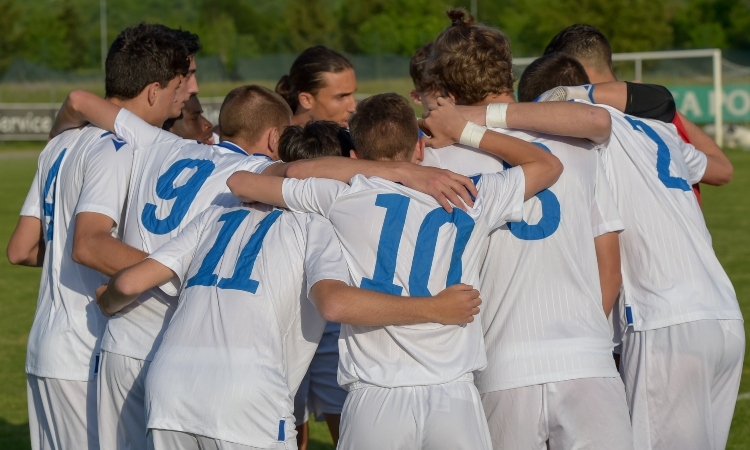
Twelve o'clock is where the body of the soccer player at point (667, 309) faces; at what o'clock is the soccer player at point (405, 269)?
the soccer player at point (405, 269) is roughly at 9 o'clock from the soccer player at point (667, 309).

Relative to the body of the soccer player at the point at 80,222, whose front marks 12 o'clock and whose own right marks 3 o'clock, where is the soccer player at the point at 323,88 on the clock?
the soccer player at the point at 323,88 is roughly at 12 o'clock from the soccer player at the point at 80,222.

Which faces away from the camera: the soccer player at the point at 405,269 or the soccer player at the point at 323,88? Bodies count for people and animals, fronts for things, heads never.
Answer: the soccer player at the point at 405,269

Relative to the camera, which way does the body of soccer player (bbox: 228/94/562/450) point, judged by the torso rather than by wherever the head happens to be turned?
away from the camera

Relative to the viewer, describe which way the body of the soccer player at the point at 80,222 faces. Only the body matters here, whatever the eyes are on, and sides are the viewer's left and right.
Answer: facing away from the viewer and to the right of the viewer

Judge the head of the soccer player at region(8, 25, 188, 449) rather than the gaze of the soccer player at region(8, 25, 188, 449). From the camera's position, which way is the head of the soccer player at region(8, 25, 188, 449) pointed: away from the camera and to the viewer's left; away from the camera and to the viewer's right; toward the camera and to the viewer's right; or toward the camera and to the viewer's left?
away from the camera and to the viewer's right

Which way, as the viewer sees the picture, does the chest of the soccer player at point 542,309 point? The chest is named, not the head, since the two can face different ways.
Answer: away from the camera

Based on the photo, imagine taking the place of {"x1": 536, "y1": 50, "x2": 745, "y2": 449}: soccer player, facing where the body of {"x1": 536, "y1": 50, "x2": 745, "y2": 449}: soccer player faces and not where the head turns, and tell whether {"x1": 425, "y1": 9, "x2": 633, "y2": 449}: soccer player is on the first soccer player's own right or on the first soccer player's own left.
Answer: on the first soccer player's own left

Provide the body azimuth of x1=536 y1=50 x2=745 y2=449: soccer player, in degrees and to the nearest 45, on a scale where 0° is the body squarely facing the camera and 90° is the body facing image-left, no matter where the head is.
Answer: approximately 135°

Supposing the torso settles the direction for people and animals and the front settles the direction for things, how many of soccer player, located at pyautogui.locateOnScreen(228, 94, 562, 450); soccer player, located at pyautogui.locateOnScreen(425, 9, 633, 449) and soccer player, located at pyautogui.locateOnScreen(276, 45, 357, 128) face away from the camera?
2

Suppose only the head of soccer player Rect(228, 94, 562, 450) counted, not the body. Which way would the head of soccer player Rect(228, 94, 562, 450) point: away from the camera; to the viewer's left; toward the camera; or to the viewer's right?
away from the camera

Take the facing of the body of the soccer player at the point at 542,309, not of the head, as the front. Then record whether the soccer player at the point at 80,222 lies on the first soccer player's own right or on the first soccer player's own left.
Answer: on the first soccer player's own left

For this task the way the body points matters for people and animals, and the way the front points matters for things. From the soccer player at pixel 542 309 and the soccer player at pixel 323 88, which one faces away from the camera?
the soccer player at pixel 542 309
